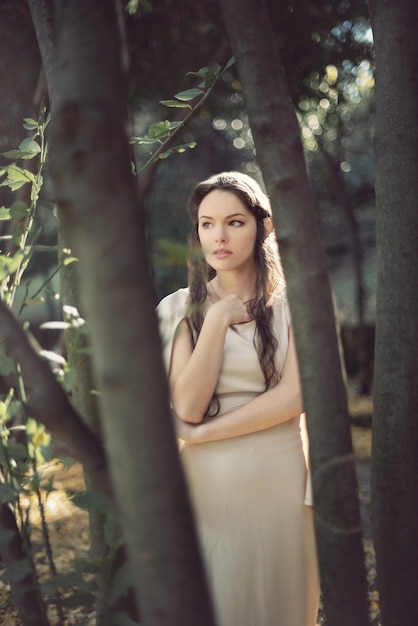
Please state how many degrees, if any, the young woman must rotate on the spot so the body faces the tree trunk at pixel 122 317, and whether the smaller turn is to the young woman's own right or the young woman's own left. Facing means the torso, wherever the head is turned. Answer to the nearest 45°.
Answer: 0° — they already face it

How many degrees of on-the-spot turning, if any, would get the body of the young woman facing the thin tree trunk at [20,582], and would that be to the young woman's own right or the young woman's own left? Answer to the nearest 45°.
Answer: approximately 45° to the young woman's own right

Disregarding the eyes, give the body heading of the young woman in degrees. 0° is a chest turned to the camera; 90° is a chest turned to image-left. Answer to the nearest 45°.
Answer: approximately 0°
